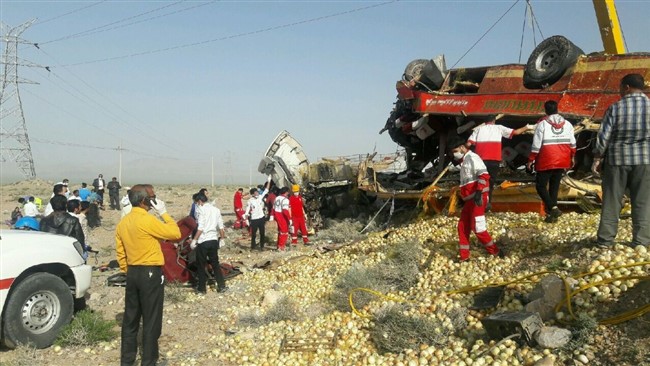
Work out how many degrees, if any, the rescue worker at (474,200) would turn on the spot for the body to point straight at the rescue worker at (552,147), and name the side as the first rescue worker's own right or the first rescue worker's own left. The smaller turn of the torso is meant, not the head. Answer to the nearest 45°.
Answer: approximately 180°

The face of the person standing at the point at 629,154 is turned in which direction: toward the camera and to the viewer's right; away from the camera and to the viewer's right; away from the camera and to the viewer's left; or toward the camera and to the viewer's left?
away from the camera and to the viewer's left

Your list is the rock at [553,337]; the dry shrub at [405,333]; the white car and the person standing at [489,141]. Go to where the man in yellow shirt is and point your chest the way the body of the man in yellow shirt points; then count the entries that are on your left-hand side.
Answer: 1

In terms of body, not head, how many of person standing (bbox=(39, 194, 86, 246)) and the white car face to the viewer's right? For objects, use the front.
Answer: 1

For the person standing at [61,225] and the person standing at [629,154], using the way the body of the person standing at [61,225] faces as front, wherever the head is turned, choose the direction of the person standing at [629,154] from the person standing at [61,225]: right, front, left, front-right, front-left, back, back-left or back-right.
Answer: back-right

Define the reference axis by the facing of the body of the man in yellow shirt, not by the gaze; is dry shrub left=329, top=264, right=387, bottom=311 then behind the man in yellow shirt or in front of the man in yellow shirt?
in front

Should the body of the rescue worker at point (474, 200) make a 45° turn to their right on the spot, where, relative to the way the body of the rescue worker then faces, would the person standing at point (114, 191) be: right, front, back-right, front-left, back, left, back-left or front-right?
front-right

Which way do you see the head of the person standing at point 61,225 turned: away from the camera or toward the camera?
away from the camera

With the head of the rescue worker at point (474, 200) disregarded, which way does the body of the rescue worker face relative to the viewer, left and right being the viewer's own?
facing the viewer and to the left of the viewer

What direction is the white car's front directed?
to the viewer's right

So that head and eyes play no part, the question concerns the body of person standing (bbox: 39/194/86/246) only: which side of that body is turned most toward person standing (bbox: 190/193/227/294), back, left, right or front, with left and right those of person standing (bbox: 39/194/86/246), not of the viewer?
right

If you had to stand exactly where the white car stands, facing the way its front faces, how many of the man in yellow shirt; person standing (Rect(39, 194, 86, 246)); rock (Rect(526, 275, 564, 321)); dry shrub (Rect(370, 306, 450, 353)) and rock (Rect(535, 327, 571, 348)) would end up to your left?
1

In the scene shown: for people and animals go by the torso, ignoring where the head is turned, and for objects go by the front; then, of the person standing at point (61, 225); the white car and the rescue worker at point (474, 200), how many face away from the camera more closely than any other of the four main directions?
1

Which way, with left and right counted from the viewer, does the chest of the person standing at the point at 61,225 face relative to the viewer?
facing away from the viewer

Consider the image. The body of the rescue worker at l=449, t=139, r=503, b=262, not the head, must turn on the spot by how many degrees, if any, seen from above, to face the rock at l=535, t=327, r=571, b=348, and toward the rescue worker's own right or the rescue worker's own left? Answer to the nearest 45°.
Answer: approximately 45° to the rescue worker's own left

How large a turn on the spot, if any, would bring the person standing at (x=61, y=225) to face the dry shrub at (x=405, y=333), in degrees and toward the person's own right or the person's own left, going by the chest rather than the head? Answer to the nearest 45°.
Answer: approximately 135° to the person's own right

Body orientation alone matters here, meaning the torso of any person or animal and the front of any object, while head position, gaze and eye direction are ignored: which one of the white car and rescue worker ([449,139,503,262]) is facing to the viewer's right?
the white car
